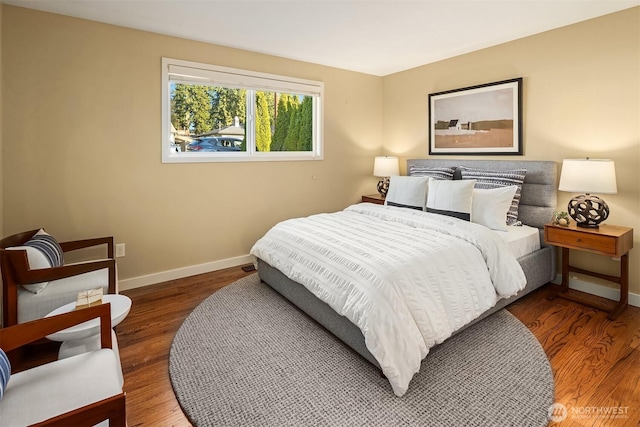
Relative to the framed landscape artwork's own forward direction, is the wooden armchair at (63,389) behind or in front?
in front

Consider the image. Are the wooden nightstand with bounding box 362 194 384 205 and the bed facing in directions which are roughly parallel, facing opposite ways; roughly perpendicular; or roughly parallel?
roughly parallel

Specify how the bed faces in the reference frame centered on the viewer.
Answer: facing the viewer and to the left of the viewer

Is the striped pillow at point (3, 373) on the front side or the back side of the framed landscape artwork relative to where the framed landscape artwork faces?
on the front side

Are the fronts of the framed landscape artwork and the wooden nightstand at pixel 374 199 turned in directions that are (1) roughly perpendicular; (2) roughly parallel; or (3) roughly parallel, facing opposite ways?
roughly parallel

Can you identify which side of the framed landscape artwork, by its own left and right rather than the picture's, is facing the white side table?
front

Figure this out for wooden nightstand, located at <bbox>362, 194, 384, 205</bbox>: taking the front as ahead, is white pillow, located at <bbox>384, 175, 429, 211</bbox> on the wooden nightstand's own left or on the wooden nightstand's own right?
on the wooden nightstand's own left

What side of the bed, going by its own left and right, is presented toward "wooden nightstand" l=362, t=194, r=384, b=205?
right

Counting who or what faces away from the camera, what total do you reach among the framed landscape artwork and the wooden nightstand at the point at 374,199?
0

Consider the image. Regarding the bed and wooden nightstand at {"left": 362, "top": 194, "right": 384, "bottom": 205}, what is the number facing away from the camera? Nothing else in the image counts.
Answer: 0

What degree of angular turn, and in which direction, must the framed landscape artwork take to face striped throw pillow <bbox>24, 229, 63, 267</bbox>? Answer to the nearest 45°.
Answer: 0° — it already faces it

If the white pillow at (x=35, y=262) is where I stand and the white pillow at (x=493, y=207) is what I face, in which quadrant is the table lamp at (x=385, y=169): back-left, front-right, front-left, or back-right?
front-left
